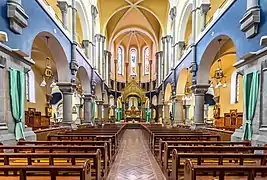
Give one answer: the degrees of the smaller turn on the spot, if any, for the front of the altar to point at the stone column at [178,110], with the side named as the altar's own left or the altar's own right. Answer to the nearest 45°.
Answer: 0° — it already faces it

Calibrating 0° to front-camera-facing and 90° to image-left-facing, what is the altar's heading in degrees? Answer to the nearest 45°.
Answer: approximately 0°

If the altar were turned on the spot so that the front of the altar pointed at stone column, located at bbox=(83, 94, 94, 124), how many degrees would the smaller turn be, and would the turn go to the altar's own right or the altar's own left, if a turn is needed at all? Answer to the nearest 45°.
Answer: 0° — it already faces it

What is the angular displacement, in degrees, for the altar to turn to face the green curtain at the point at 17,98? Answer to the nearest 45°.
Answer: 0° — it already faces it
